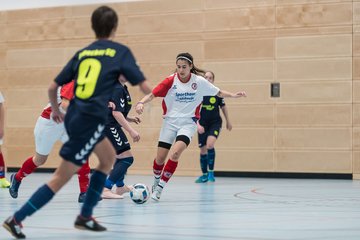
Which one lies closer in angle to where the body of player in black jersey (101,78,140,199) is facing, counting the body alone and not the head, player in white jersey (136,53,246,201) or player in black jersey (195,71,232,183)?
the player in white jersey

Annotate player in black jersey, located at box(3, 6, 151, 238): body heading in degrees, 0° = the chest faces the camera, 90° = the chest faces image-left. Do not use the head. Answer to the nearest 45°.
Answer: approximately 225°

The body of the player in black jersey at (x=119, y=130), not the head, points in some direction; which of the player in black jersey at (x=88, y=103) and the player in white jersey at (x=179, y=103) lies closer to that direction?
the player in white jersey

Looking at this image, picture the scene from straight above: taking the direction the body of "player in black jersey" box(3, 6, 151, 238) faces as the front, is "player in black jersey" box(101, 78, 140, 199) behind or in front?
in front

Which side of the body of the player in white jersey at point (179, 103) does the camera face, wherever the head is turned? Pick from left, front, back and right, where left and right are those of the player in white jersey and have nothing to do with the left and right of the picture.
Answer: front

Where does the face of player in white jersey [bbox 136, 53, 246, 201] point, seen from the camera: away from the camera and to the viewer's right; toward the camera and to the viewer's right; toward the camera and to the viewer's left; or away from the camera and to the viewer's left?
toward the camera and to the viewer's left

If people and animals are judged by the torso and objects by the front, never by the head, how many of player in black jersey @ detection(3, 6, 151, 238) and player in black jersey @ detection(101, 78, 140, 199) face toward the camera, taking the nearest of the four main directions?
0

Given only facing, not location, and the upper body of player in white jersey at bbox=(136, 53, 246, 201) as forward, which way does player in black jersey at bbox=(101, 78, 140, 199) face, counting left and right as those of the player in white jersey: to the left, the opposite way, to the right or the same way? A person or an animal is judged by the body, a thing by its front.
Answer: to the left

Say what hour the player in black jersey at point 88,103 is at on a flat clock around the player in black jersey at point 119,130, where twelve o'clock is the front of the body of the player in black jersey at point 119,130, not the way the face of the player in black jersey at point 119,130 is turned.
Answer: the player in black jersey at point 88,103 is roughly at 3 o'clock from the player in black jersey at point 119,130.

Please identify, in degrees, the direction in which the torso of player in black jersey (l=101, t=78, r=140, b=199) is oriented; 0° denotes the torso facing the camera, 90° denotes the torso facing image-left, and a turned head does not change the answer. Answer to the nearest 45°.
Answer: approximately 270°

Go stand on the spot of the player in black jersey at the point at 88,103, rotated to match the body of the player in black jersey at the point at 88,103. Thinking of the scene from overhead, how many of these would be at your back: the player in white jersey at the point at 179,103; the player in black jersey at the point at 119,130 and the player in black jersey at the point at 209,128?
0

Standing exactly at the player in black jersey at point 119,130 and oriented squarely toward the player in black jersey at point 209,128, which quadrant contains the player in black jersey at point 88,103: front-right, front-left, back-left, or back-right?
back-right

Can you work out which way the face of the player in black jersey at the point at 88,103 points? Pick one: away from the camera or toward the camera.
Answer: away from the camera
